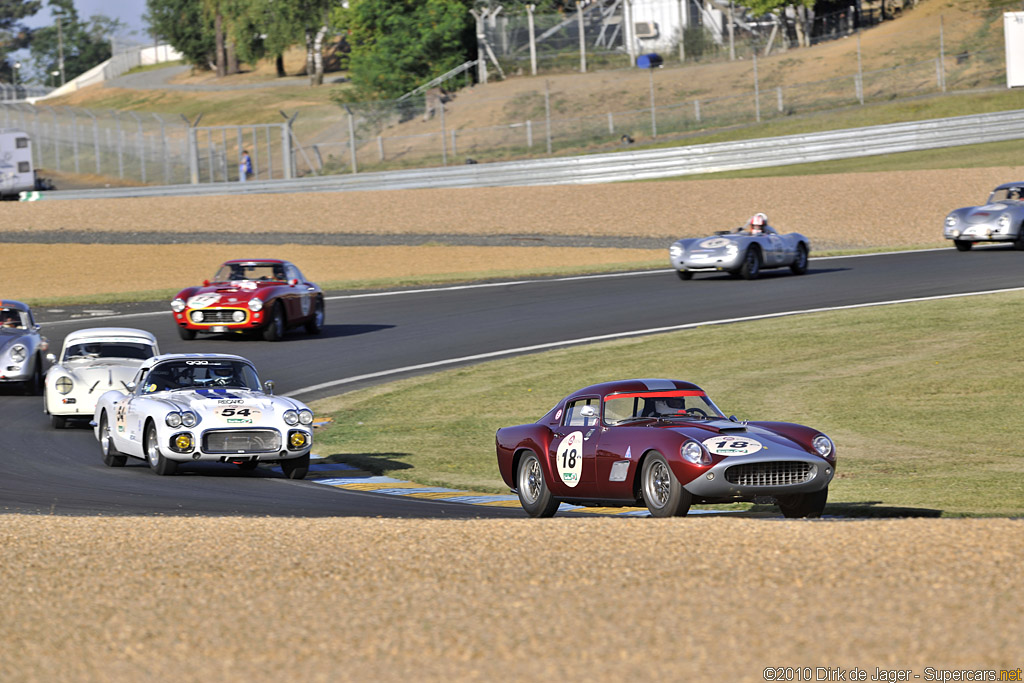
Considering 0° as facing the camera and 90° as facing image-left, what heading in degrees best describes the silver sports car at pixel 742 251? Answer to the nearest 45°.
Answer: approximately 45°

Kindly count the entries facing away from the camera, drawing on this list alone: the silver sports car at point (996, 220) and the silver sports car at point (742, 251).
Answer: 0

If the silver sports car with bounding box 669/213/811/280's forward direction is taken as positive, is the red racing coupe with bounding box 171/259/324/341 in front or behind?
in front

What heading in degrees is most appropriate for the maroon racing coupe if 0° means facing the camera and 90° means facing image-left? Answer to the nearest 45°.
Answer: approximately 315°

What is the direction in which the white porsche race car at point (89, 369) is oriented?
toward the camera

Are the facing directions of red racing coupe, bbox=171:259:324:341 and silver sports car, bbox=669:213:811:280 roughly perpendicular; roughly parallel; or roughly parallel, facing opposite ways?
roughly parallel

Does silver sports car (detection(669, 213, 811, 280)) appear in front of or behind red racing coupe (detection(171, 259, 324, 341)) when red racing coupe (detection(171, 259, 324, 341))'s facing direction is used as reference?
behind

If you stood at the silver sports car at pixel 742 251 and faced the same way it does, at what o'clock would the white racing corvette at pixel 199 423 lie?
The white racing corvette is roughly at 11 o'clock from the silver sports car.

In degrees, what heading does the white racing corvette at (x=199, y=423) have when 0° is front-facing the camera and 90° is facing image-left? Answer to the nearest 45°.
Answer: approximately 315°

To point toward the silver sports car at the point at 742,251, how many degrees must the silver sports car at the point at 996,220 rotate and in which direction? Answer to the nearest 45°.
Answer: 0° — it already faces it

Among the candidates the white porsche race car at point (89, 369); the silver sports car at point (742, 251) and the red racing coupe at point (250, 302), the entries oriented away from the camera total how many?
0

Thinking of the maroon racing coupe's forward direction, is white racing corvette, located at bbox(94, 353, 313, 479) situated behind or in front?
behind

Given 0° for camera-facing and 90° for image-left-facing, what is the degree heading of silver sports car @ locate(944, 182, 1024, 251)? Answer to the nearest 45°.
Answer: approximately 45°

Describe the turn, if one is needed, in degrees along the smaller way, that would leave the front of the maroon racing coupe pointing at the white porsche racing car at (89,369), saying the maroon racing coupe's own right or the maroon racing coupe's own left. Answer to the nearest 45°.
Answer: approximately 180°
